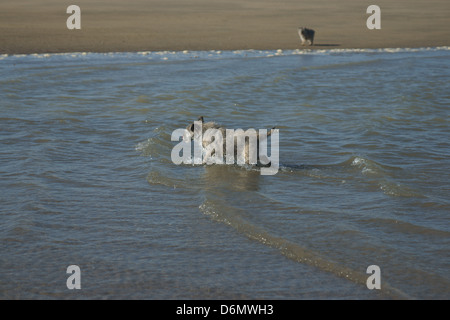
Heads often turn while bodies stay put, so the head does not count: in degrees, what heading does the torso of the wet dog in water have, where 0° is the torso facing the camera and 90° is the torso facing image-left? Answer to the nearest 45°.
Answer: approximately 90°

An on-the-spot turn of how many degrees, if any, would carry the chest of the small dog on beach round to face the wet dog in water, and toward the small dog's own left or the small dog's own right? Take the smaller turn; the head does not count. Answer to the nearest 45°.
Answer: approximately 45° to the small dog's own left

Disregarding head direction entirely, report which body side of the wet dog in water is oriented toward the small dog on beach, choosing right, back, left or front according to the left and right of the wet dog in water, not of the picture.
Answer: right

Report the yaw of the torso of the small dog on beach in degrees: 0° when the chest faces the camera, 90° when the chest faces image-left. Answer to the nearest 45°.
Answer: approximately 45°
